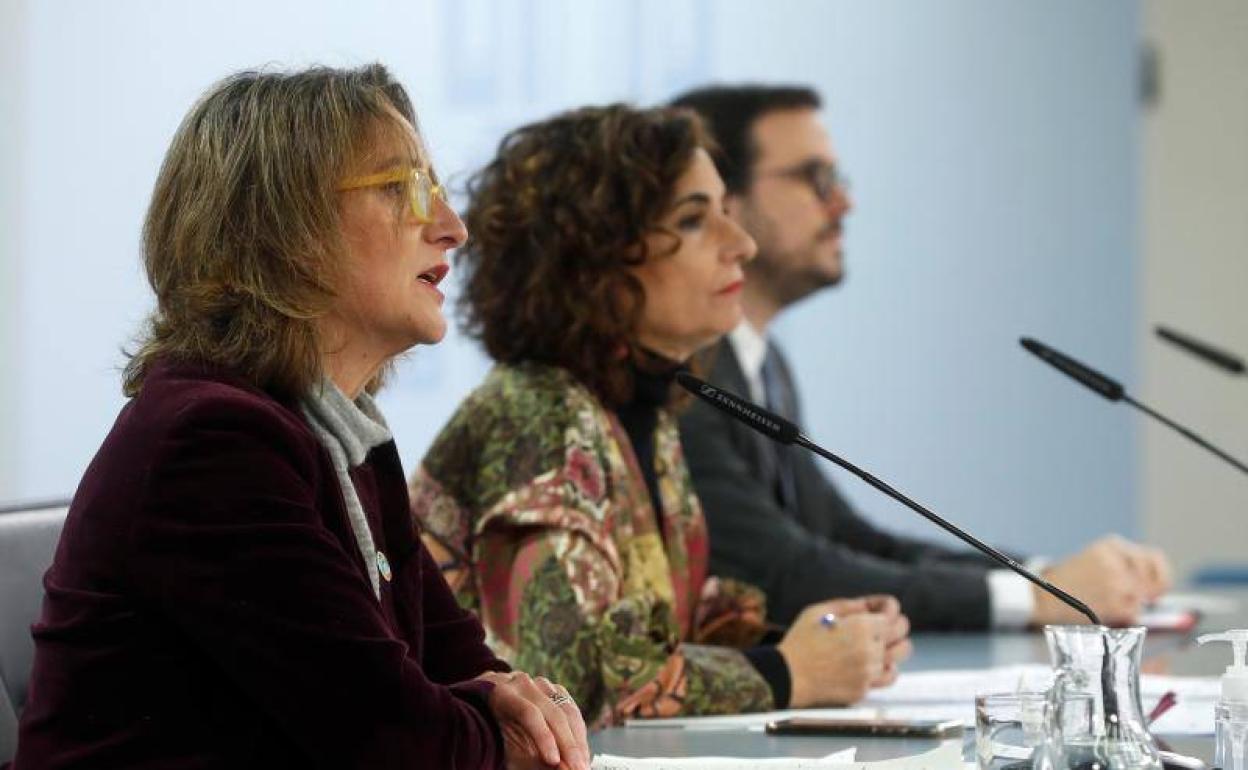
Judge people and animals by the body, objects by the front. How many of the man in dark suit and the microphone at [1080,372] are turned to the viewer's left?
1

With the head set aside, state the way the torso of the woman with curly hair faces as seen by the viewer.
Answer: to the viewer's right

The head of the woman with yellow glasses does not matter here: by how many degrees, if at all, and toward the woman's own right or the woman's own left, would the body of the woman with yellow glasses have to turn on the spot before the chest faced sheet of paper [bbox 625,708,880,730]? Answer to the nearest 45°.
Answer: approximately 45° to the woman's own left

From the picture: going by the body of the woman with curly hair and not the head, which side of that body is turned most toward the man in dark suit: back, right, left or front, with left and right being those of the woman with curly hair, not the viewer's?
left

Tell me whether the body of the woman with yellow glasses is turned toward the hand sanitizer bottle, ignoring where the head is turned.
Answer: yes

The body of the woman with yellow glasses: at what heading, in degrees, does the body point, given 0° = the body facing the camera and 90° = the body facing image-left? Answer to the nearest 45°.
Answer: approximately 270°

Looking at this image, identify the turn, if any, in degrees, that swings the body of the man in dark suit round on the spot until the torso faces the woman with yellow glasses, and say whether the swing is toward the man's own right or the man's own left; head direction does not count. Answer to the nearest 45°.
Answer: approximately 90° to the man's own right

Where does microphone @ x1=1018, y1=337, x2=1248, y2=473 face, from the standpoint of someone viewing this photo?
facing to the left of the viewer

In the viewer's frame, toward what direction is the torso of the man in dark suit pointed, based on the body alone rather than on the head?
to the viewer's right

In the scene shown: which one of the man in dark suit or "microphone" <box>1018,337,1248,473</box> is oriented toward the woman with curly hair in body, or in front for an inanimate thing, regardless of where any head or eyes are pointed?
the microphone
